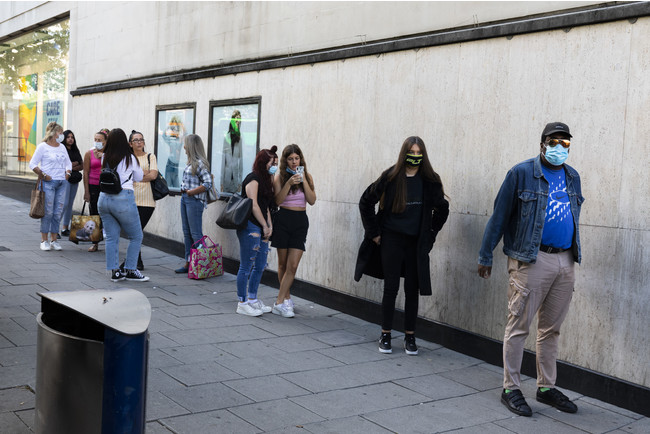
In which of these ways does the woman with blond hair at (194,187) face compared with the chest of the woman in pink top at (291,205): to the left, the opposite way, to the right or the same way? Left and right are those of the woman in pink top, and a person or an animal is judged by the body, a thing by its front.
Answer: to the right

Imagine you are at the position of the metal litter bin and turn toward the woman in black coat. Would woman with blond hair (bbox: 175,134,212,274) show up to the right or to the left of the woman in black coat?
left

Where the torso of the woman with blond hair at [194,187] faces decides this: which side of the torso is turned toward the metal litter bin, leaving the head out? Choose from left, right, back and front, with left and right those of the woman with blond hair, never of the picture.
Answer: left

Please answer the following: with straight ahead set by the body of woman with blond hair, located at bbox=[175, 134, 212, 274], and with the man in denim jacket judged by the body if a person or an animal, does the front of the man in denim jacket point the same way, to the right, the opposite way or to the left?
to the left

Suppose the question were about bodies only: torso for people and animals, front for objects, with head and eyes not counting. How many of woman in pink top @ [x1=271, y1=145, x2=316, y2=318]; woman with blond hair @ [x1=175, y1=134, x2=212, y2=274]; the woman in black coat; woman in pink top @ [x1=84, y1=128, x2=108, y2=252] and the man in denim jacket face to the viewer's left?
1

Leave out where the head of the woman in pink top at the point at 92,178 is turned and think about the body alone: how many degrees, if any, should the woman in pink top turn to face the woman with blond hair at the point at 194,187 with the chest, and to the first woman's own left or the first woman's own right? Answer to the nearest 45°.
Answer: approximately 45° to the first woman's own left

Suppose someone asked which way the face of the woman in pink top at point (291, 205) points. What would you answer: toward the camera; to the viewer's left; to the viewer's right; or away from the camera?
toward the camera

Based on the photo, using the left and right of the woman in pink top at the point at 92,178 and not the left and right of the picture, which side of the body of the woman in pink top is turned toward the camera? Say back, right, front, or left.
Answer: front

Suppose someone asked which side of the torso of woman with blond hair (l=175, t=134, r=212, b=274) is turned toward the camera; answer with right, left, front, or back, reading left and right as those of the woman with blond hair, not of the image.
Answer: left

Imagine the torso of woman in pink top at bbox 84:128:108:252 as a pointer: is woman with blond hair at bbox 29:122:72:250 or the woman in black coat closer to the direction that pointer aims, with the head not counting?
the woman in black coat

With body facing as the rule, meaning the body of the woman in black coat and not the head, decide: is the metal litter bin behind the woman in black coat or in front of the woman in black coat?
in front

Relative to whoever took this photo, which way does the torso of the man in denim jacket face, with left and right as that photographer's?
facing the viewer and to the right of the viewer

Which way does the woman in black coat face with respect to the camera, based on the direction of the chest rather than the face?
toward the camera

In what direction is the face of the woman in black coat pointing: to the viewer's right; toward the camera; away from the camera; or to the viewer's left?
toward the camera

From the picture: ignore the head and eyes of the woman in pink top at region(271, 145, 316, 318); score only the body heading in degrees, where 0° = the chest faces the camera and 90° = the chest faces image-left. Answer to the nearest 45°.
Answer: approximately 0°

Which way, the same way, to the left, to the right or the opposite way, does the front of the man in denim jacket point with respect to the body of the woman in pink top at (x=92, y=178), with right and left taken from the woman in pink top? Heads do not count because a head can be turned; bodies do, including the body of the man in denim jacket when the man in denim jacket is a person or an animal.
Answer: the same way
